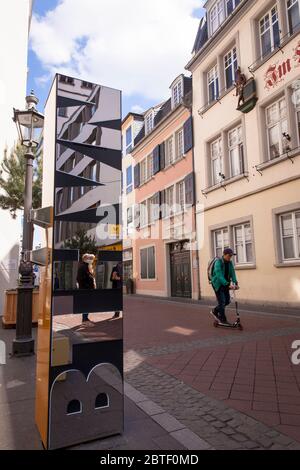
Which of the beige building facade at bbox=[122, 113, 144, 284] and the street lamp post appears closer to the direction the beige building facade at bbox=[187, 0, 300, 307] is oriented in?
the street lamp post

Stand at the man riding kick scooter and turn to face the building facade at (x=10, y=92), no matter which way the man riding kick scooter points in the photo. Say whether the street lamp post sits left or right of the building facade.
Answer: left

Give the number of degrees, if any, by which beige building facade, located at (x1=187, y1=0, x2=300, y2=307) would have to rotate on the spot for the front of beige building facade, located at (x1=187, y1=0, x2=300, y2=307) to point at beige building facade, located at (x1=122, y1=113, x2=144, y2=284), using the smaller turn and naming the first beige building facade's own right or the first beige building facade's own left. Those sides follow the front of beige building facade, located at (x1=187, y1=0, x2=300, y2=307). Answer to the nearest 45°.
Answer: approximately 90° to the first beige building facade's own right

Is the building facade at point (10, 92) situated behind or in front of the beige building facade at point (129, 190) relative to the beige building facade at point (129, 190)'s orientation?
in front

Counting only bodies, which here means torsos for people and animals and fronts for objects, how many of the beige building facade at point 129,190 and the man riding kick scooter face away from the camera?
0

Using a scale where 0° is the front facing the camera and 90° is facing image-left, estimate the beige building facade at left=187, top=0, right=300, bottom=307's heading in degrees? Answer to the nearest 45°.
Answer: approximately 45°

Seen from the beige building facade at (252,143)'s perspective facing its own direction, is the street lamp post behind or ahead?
ahead

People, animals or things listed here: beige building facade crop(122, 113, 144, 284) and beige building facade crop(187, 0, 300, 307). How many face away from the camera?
0

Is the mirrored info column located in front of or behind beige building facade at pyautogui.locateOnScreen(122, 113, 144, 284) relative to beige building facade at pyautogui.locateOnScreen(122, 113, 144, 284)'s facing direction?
in front

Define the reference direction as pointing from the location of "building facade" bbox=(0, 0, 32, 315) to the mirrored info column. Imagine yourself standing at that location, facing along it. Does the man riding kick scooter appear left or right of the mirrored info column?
left

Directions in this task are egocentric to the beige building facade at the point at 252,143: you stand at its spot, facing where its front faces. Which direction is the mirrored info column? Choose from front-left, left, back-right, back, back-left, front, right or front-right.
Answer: front-left

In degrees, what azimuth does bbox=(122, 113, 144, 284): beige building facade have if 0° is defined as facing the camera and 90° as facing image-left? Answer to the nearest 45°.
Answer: approximately 45°
